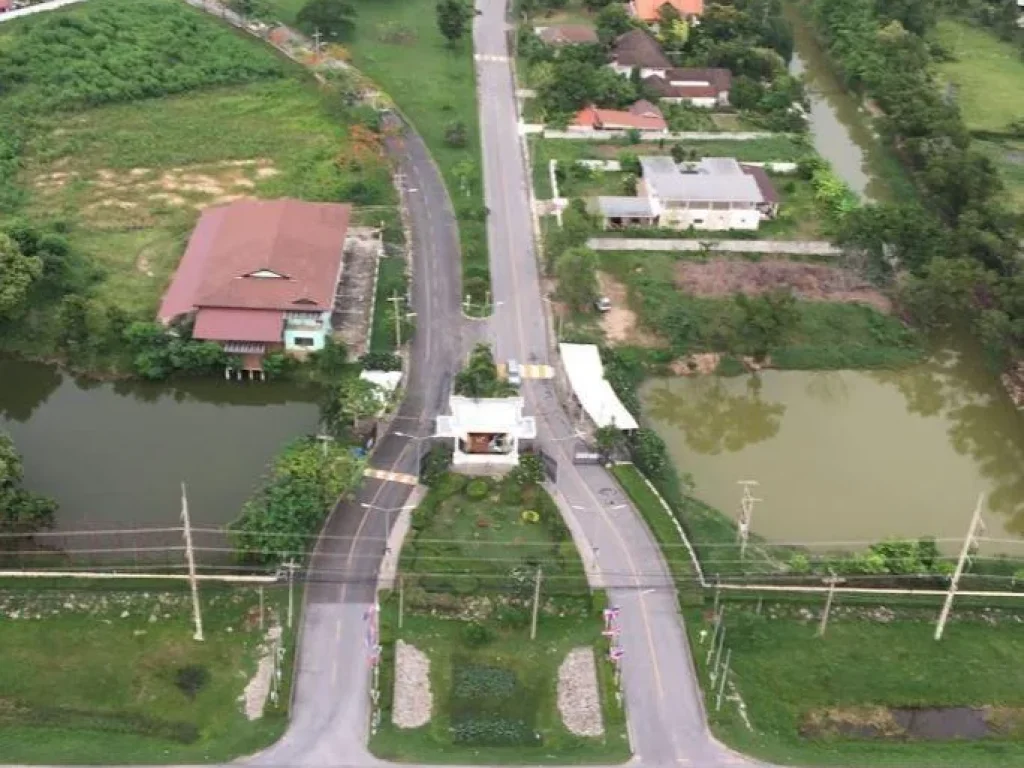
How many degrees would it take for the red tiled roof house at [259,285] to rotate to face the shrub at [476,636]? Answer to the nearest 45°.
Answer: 0° — it already faces it

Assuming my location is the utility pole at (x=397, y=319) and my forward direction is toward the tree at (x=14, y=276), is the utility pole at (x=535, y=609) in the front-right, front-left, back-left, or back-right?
back-left
